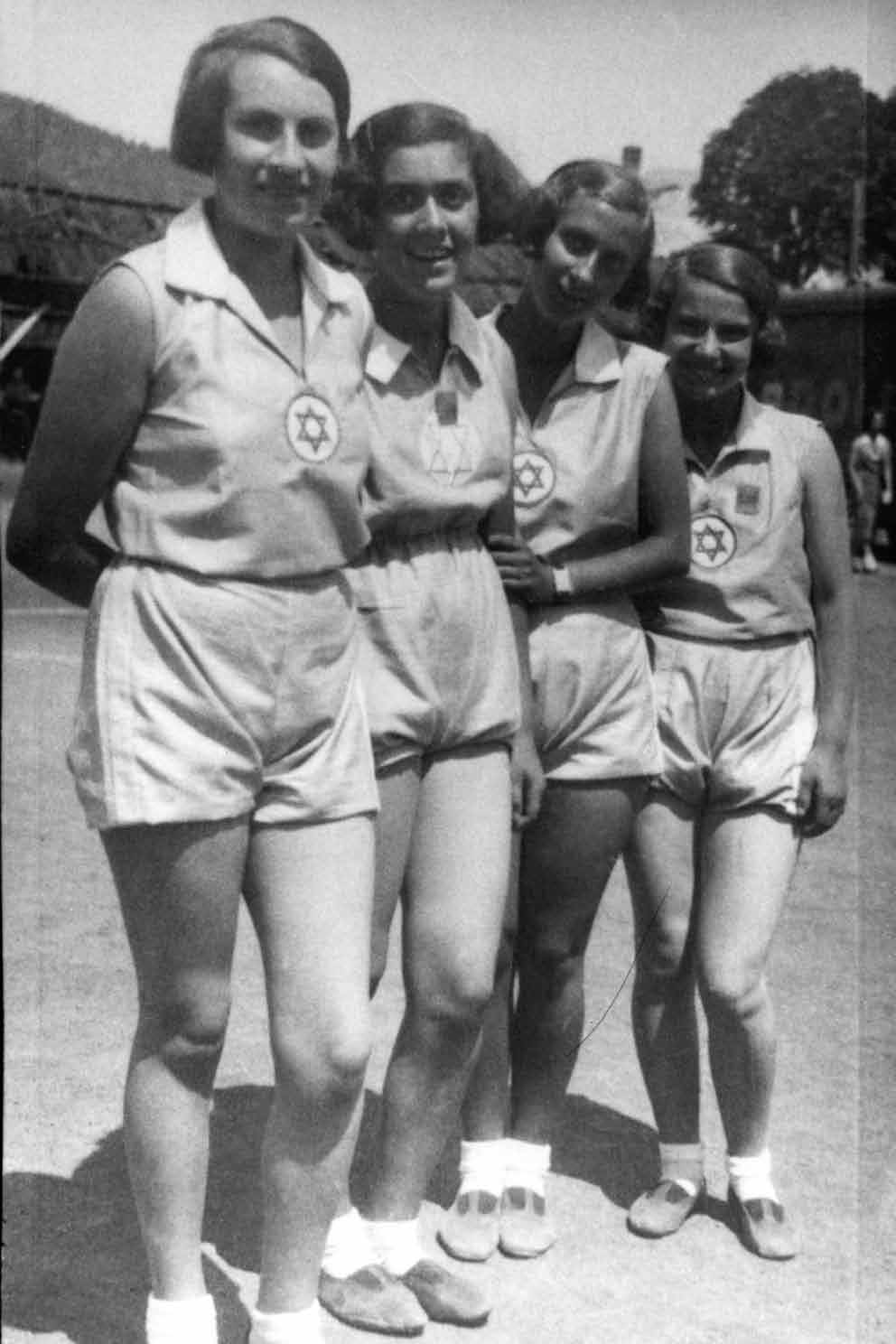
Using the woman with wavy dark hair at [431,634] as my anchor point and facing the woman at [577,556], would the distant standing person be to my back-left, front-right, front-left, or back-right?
front-left

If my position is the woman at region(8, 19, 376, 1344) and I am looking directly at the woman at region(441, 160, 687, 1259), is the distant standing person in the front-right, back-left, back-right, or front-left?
front-left

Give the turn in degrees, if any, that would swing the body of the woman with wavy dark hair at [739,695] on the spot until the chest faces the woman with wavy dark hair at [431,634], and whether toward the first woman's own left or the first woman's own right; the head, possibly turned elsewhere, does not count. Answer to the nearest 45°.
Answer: approximately 45° to the first woman's own right

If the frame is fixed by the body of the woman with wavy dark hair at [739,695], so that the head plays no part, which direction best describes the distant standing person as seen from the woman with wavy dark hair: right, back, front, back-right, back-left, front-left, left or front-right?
back

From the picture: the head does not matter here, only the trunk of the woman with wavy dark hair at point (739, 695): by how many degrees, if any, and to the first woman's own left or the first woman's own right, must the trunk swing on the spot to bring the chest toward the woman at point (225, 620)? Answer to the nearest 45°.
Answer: approximately 45° to the first woman's own right

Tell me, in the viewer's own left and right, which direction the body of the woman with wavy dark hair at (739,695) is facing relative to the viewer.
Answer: facing the viewer

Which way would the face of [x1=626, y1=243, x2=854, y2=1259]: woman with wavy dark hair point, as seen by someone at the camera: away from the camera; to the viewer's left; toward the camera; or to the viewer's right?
toward the camera

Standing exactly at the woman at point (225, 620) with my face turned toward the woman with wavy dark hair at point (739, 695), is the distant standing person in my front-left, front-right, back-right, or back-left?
front-left
